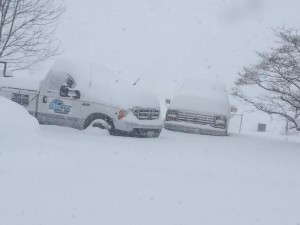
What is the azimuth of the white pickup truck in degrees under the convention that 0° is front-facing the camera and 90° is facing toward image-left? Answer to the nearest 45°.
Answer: approximately 315°

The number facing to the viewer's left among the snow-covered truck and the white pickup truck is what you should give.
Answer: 0

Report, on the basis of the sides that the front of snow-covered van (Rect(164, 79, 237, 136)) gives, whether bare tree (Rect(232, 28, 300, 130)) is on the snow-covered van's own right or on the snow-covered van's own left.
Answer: on the snow-covered van's own left

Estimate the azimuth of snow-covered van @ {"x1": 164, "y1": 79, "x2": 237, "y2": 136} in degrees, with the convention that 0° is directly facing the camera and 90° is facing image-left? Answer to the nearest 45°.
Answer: approximately 0°
